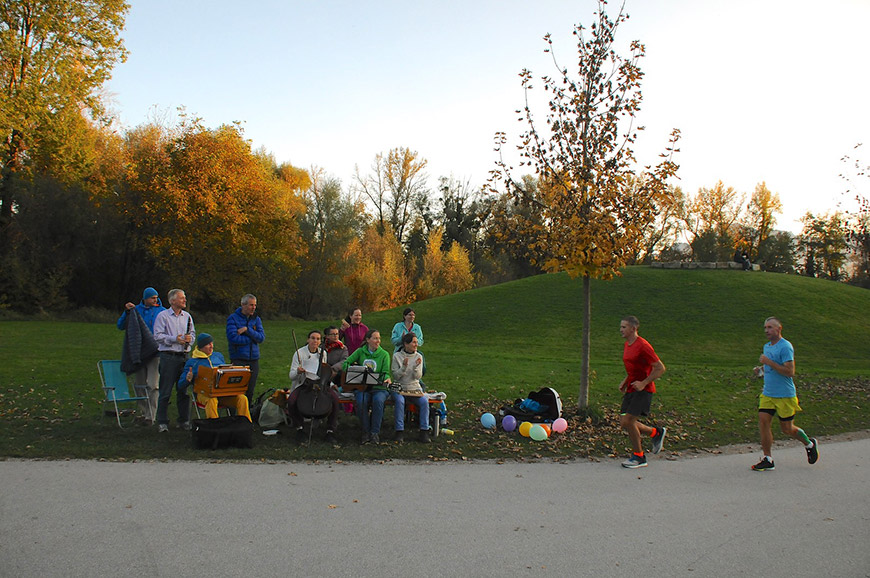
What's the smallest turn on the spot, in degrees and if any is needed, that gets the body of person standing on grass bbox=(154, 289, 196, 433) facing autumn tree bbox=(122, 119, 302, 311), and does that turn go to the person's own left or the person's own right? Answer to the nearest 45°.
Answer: approximately 135° to the person's own left

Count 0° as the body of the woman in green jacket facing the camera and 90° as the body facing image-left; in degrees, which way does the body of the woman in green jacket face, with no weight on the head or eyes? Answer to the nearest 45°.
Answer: approximately 0°

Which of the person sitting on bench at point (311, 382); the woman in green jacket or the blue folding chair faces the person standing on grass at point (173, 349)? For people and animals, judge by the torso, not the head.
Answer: the blue folding chair

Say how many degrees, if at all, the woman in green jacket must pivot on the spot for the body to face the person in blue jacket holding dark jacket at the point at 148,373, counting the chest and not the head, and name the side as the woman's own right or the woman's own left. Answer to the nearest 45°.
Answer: approximately 90° to the woman's own right

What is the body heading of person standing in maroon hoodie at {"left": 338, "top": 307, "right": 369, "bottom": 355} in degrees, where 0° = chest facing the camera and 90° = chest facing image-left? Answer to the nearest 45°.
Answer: approximately 0°

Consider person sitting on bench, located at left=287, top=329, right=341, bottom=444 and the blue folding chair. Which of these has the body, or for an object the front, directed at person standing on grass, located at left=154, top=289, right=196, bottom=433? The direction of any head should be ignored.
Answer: the blue folding chair

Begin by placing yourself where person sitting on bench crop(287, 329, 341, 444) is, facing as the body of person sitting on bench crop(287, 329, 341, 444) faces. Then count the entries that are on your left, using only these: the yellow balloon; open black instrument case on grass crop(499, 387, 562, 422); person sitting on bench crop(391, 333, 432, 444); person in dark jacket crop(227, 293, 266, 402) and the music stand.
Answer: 4

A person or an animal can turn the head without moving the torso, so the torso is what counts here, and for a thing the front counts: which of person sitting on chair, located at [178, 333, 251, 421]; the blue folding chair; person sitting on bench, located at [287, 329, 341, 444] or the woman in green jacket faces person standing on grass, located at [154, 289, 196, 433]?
the blue folding chair

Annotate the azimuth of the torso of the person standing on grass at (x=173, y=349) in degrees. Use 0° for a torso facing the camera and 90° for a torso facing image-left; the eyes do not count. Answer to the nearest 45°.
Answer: approximately 315°
